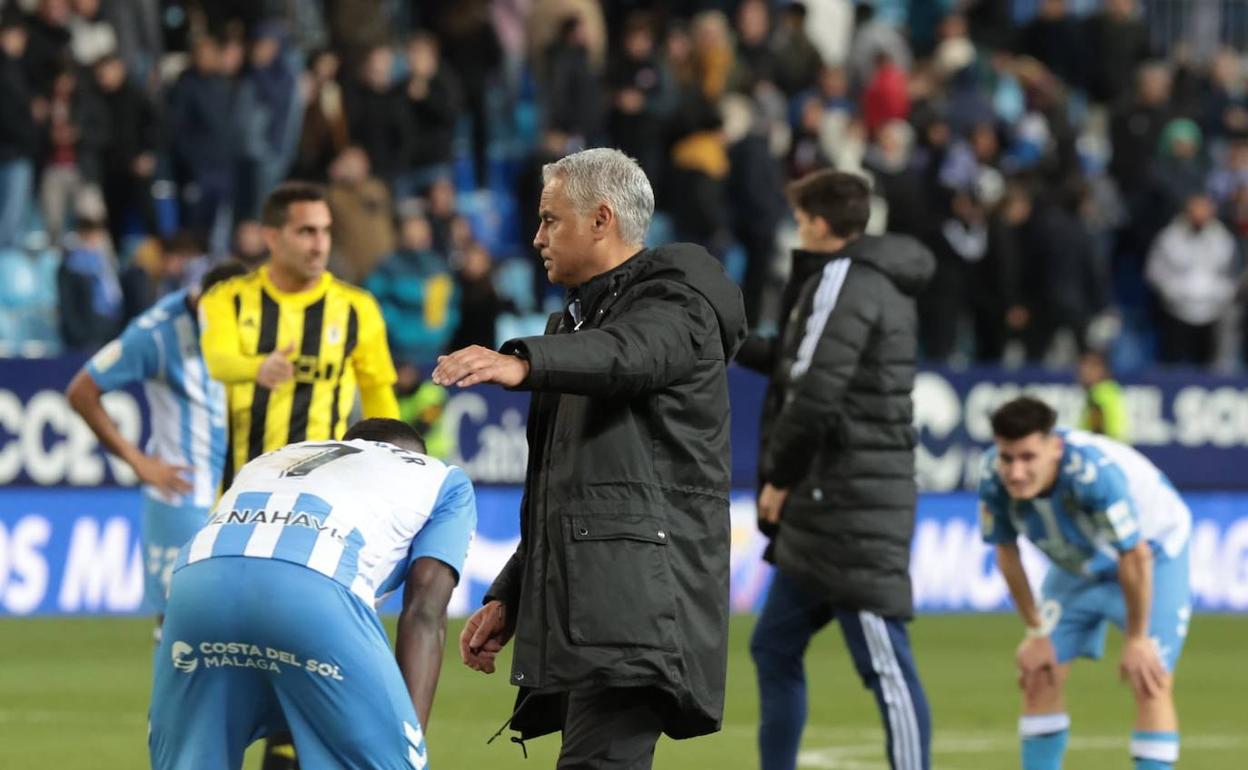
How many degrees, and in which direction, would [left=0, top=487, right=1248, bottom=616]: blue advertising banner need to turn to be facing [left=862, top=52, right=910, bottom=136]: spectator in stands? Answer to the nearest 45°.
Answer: approximately 135° to its left

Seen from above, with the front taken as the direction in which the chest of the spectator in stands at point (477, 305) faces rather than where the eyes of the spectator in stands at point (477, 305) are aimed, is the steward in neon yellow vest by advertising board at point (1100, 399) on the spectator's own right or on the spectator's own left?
on the spectator's own left

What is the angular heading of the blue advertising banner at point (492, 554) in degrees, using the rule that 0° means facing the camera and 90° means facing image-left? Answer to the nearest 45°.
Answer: approximately 0°

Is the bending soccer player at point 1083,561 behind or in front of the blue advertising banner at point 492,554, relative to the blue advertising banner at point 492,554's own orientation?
in front

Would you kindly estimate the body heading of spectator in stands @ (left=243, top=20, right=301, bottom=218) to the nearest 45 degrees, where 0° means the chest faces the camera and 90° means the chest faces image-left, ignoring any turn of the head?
approximately 45°

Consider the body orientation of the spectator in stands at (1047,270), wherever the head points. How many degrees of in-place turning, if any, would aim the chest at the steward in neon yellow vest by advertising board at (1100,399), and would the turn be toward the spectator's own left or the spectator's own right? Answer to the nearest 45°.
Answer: approximately 45° to the spectator's own left

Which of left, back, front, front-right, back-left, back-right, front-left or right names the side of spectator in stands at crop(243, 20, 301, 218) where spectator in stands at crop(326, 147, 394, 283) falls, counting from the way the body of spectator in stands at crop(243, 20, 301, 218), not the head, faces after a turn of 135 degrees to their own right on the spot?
back-right
